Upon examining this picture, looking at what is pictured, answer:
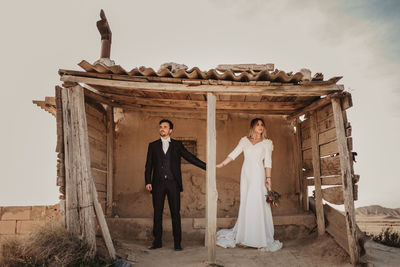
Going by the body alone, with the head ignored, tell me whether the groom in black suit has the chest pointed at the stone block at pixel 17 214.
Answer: no

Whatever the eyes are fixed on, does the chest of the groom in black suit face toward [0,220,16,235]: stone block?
no

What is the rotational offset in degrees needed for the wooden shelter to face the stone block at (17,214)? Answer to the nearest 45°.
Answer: approximately 135° to its right

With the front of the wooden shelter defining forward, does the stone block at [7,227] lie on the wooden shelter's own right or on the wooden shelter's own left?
on the wooden shelter's own right

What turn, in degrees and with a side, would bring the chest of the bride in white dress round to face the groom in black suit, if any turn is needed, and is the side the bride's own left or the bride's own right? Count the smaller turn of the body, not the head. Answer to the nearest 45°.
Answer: approximately 90° to the bride's own right

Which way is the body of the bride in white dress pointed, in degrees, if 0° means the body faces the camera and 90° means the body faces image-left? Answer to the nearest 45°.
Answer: approximately 0°

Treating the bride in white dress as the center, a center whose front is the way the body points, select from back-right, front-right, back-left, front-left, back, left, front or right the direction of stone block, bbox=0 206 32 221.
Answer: right

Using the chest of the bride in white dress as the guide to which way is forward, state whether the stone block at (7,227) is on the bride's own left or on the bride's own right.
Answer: on the bride's own right

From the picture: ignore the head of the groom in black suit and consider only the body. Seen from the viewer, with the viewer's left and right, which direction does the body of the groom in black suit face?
facing the viewer

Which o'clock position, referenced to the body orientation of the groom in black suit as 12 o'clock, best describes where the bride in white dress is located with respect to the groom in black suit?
The bride in white dress is roughly at 9 o'clock from the groom in black suit.

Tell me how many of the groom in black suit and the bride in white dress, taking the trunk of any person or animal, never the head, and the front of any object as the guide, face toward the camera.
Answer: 2

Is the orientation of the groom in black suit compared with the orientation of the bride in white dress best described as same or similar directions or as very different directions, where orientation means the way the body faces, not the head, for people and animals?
same or similar directions

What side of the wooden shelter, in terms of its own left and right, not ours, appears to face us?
front

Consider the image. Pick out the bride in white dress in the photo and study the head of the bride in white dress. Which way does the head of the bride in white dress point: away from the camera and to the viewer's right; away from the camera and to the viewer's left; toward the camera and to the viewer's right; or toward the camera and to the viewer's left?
toward the camera and to the viewer's right
